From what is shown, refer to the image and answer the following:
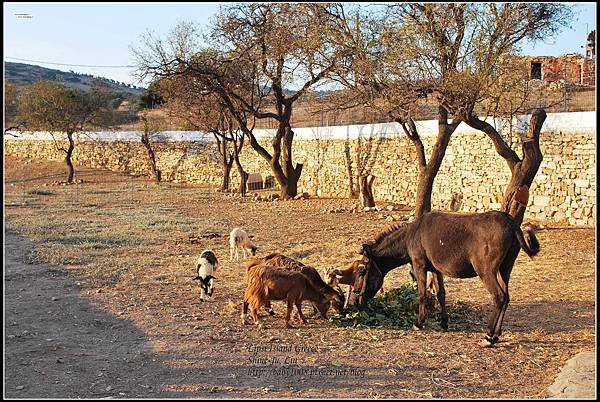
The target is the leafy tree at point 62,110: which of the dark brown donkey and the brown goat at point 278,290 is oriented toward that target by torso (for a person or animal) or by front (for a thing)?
the dark brown donkey

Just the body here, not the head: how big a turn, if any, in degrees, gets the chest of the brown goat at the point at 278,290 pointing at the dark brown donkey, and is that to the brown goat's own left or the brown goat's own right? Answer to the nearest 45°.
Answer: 0° — it already faces it

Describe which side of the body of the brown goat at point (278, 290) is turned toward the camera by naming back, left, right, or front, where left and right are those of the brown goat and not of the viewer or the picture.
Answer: right

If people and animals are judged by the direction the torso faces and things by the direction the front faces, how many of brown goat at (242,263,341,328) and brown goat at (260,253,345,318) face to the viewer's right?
2

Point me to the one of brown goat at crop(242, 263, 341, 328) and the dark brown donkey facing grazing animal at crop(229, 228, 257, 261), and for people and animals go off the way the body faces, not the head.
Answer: the dark brown donkey

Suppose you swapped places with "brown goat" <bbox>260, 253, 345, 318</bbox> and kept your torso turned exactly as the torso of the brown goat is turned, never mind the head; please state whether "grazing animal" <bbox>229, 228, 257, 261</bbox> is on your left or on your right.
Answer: on your left

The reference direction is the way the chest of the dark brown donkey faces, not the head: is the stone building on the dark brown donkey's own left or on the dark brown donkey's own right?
on the dark brown donkey's own right

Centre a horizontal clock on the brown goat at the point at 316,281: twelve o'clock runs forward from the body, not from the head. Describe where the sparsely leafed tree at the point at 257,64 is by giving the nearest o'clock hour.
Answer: The sparsely leafed tree is roughly at 9 o'clock from the brown goat.

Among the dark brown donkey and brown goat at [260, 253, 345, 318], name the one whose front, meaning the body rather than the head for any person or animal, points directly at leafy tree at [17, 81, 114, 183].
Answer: the dark brown donkey

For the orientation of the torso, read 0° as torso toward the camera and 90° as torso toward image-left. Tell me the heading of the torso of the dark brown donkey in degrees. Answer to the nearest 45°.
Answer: approximately 135°

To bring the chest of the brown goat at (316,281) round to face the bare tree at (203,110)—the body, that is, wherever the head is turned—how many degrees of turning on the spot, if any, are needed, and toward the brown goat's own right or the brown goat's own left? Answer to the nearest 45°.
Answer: approximately 90° to the brown goat's own left

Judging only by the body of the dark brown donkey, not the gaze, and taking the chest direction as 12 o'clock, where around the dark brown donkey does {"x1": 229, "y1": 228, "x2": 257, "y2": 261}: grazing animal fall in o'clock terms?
The grazing animal is roughly at 12 o'clock from the dark brown donkey.

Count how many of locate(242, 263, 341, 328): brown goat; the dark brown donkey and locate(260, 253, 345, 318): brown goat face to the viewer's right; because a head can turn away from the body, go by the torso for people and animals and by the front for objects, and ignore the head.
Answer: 2

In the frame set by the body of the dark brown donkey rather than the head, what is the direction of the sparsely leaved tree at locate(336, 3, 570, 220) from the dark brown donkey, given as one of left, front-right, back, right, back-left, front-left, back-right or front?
front-right

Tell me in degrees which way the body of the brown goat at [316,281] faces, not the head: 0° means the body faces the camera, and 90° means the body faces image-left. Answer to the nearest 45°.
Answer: approximately 270°

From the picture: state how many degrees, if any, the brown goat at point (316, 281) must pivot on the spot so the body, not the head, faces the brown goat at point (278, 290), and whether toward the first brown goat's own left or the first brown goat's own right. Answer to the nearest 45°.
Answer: approximately 135° to the first brown goat's own right
